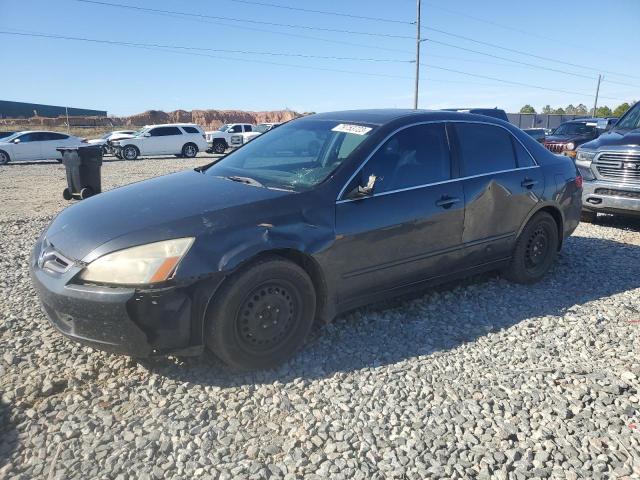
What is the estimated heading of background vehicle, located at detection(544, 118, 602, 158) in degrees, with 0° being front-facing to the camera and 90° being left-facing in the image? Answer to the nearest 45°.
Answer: approximately 45°

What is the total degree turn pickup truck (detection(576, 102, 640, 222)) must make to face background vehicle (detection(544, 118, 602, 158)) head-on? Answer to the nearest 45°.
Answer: approximately 135° to its right

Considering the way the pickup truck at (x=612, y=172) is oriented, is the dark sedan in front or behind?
in front

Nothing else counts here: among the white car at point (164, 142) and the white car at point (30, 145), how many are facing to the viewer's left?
2

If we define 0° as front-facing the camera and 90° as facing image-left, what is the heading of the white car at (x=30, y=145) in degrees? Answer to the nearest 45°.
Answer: approximately 90°

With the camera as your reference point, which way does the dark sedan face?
facing the viewer and to the left of the viewer

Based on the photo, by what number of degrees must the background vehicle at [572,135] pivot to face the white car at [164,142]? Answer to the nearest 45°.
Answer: approximately 45° to its right

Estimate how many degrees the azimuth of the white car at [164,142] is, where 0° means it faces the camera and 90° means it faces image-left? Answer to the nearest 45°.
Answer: approximately 90°

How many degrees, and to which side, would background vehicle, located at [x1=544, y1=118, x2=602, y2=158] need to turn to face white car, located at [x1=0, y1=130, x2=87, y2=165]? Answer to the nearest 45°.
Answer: approximately 45° to its right

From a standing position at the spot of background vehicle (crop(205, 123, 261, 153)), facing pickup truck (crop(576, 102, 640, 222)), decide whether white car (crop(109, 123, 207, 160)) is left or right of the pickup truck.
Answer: right

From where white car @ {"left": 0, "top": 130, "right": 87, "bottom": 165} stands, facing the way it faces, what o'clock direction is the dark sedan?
The dark sedan is roughly at 9 o'clock from the white car.

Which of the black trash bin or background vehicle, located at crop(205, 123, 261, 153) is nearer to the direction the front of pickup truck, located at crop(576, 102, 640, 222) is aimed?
the black trash bin

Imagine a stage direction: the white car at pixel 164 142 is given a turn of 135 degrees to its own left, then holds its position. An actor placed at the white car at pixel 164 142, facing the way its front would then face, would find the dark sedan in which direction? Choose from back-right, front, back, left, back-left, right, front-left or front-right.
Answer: front-right

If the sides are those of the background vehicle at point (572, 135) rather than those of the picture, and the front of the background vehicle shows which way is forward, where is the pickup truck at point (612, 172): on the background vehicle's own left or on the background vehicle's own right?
on the background vehicle's own left
